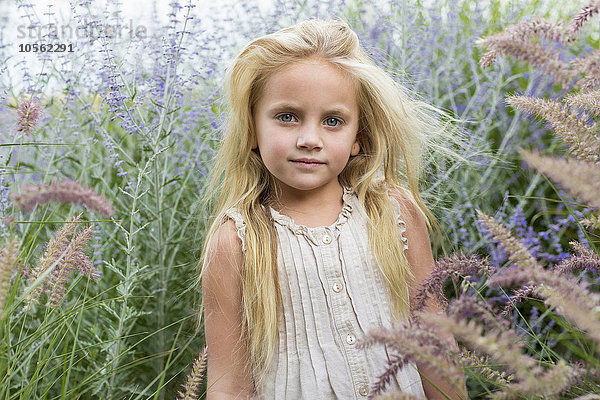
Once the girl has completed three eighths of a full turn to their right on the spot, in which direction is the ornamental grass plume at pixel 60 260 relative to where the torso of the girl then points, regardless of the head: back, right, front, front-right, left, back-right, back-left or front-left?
left

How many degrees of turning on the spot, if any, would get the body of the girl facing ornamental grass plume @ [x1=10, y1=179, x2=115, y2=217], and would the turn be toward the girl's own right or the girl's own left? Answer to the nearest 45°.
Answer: approximately 45° to the girl's own right

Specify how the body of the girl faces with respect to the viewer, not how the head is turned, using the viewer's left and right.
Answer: facing the viewer
